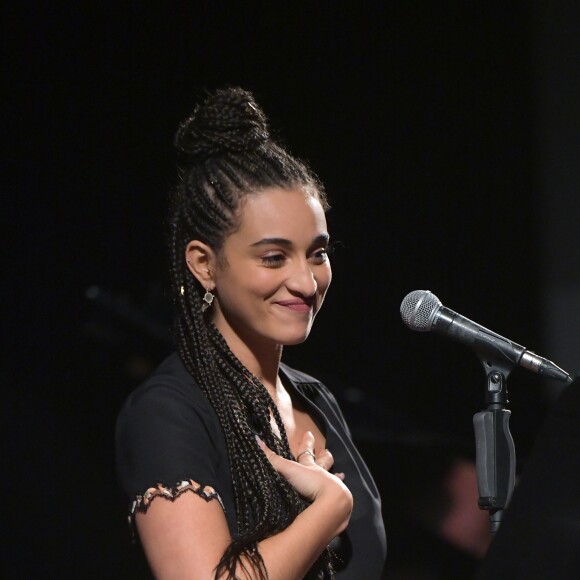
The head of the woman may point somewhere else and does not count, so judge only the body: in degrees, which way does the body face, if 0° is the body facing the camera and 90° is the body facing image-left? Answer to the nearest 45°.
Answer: approximately 315°

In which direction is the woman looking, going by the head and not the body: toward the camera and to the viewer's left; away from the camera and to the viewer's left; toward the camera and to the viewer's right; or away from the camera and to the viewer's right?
toward the camera and to the viewer's right
